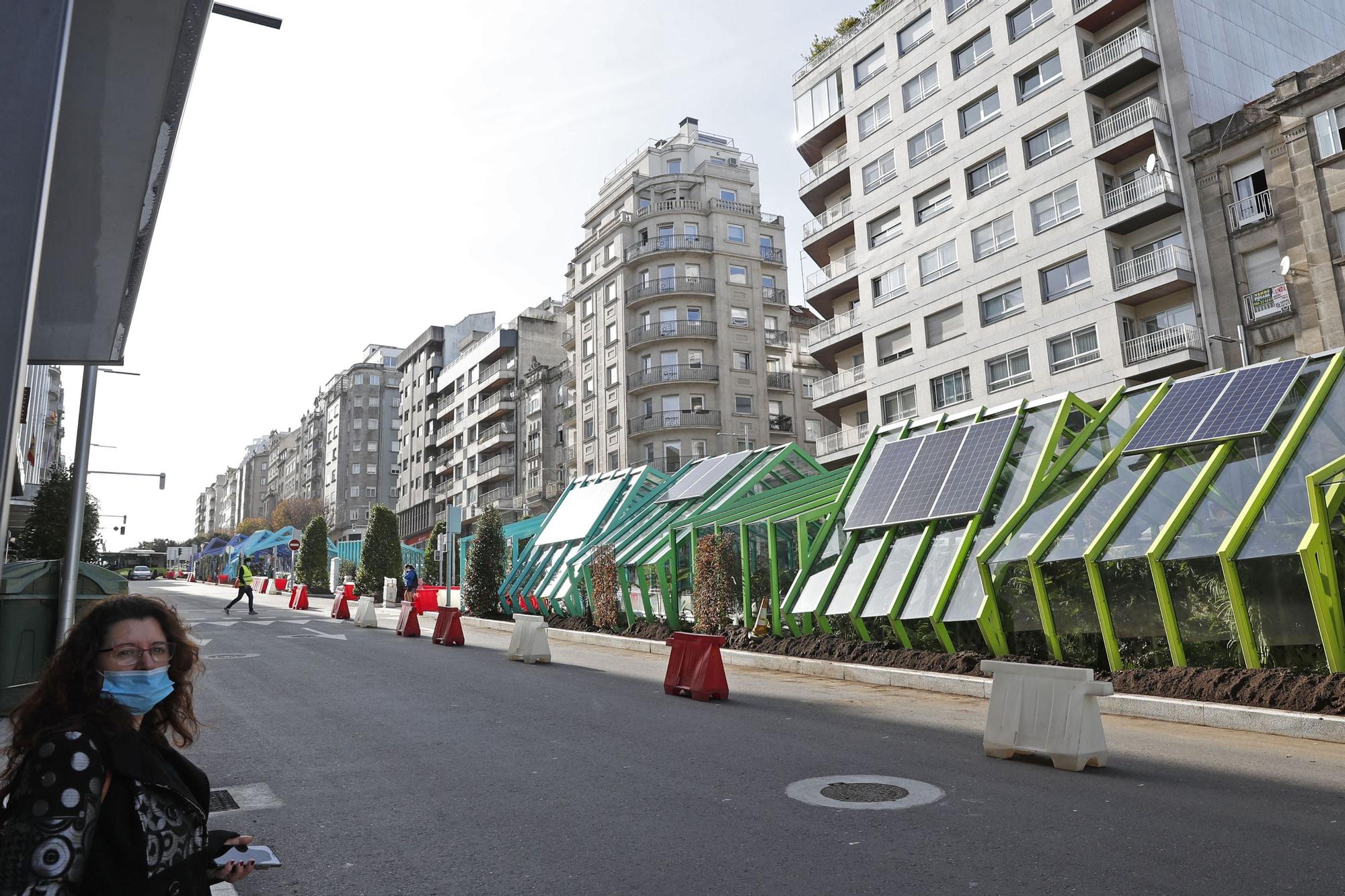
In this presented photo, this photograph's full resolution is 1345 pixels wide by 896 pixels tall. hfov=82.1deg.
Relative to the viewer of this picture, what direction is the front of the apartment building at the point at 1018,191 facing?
facing the viewer and to the left of the viewer

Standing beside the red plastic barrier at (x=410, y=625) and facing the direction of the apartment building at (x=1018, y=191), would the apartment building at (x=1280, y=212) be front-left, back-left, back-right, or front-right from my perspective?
front-right

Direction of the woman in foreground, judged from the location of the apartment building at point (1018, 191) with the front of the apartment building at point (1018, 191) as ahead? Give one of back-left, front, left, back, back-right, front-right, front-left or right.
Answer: front-left

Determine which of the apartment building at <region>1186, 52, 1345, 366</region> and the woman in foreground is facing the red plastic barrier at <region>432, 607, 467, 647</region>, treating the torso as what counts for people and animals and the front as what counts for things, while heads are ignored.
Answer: the apartment building

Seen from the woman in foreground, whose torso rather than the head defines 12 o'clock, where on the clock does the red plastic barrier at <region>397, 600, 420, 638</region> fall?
The red plastic barrier is roughly at 8 o'clock from the woman in foreground.

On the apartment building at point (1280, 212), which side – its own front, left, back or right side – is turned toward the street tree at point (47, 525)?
front

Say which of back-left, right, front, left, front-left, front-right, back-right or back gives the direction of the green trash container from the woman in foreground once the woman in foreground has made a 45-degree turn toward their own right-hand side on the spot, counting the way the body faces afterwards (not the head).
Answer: back

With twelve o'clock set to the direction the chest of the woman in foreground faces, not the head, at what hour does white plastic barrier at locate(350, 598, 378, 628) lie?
The white plastic barrier is roughly at 8 o'clock from the woman in foreground.

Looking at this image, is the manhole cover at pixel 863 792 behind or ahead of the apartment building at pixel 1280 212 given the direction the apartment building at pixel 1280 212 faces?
ahead

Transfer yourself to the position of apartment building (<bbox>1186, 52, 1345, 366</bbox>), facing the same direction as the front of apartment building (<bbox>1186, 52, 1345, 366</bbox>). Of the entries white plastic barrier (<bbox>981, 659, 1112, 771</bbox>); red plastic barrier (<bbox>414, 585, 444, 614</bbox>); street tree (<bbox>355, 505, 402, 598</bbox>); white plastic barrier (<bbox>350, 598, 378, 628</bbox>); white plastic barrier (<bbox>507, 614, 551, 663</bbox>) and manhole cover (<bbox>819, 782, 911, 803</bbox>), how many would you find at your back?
0

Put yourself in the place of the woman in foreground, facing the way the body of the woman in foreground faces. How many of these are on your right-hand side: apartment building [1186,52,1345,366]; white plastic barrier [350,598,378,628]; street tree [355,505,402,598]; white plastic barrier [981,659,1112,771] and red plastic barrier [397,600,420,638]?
0

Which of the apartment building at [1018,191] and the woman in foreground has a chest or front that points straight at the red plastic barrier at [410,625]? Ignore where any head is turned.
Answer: the apartment building

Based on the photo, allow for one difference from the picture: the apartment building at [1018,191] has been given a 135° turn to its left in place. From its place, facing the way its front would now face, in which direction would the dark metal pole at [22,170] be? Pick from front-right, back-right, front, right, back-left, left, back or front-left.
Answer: right

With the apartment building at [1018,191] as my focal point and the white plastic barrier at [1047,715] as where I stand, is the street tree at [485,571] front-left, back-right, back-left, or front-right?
front-left

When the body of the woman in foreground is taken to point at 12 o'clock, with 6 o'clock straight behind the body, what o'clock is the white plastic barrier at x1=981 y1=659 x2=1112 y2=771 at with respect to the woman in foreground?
The white plastic barrier is roughly at 10 o'clock from the woman in foreground.

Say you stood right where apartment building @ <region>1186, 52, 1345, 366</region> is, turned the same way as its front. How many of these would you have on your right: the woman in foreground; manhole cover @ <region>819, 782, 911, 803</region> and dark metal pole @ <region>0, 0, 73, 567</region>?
0

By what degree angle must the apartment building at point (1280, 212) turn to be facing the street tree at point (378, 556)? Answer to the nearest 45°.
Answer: approximately 45° to its right

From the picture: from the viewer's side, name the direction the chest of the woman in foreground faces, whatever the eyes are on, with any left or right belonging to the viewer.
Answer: facing the viewer and to the right of the viewer

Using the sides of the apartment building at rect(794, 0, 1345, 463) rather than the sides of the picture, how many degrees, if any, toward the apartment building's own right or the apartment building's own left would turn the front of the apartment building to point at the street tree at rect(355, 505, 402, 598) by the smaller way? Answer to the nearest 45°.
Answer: approximately 45° to the apartment building's own right

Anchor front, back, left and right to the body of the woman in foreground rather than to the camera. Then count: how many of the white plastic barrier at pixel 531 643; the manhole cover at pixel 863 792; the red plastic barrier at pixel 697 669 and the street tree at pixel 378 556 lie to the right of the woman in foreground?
0

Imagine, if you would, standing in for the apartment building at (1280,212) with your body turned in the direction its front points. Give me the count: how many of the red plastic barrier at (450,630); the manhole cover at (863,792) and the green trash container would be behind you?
0

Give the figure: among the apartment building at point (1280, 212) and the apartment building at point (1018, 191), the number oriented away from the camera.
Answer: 0
